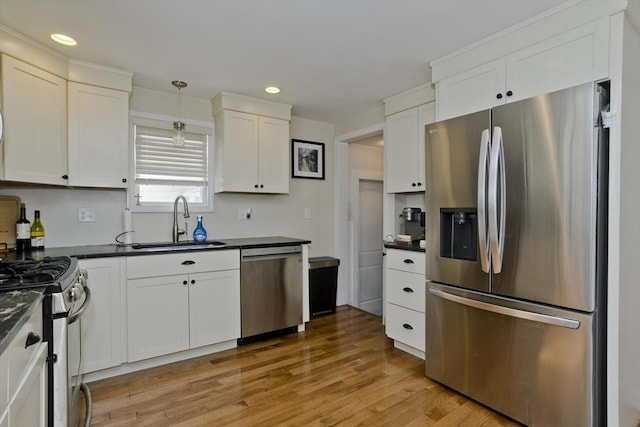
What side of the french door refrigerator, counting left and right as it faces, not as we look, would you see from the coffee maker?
right

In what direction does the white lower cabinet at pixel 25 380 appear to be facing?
to the viewer's right

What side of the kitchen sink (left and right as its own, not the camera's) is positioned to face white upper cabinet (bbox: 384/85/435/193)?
left

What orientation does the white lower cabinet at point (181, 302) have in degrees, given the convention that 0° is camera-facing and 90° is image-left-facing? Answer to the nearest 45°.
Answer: approximately 315°

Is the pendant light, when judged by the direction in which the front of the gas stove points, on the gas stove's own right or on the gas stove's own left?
on the gas stove's own left

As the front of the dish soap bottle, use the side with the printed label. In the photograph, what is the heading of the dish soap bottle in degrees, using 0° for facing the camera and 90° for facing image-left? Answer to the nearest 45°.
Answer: approximately 0°

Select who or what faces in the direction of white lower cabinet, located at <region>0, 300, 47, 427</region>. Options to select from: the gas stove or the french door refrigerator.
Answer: the french door refrigerator

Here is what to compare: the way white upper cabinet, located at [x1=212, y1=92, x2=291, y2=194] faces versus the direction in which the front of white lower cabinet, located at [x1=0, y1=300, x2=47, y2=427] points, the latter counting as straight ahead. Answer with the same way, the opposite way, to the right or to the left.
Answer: to the right

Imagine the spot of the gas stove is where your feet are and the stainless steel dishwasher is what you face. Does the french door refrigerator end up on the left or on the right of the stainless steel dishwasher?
right

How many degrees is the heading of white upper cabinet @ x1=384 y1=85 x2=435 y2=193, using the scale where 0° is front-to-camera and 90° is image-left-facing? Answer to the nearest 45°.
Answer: approximately 45°

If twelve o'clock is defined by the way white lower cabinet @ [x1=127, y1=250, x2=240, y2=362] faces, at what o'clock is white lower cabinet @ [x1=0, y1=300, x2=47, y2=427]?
white lower cabinet @ [x1=0, y1=300, x2=47, y2=427] is roughly at 2 o'clock from white lower cabinet @ [x1=127, y1=250, x2=240, y2=362].

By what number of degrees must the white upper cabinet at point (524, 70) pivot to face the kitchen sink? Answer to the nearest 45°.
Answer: approximately 45° to its right

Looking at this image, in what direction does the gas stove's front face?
to the viewer's right
